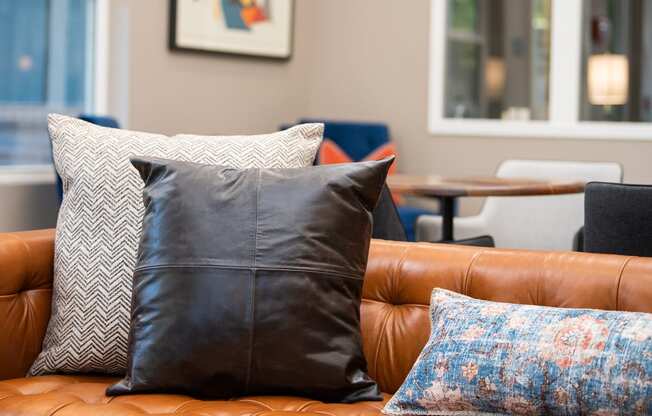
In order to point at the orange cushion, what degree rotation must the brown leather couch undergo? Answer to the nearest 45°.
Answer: approximately 180°

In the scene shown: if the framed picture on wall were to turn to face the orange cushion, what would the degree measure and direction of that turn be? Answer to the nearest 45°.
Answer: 0° — it already faces it

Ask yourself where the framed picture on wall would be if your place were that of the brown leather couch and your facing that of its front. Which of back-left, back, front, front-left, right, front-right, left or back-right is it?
back

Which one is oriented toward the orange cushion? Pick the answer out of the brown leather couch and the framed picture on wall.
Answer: the framed picture on wall

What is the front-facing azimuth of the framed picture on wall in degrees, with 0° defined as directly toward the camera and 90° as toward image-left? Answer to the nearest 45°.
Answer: approximately 315°
